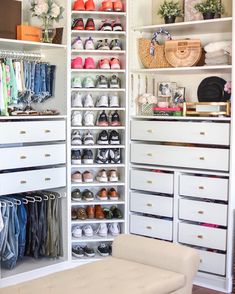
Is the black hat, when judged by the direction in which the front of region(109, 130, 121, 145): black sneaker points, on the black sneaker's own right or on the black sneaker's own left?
on the black sneaker's own left

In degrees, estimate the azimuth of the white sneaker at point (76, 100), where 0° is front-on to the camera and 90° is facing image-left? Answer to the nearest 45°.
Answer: approximately 0°
